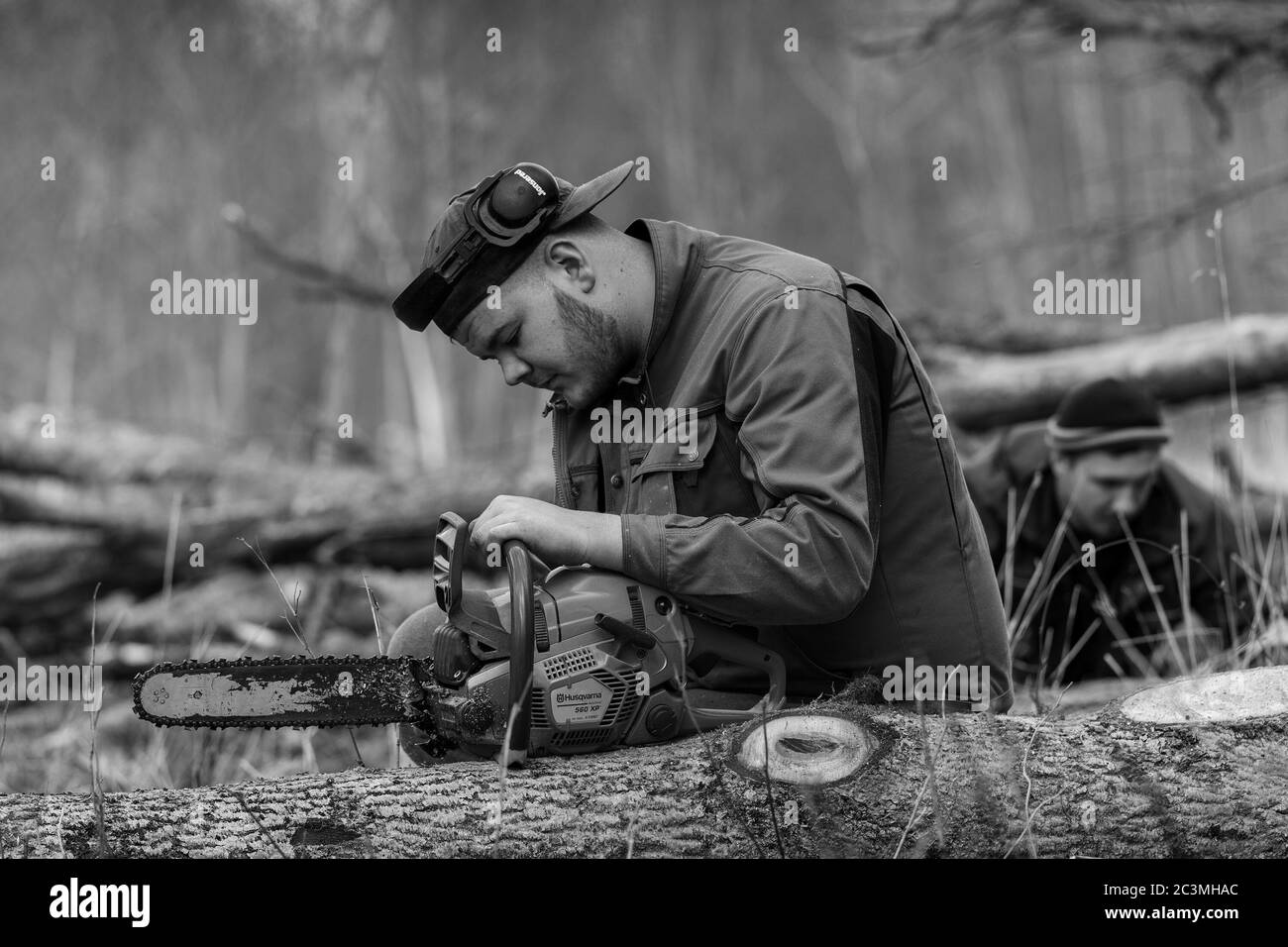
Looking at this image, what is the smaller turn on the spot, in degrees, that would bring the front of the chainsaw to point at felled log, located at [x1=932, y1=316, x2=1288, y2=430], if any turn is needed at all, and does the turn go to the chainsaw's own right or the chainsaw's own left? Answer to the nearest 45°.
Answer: approximately 135° to the chainsaw's own right

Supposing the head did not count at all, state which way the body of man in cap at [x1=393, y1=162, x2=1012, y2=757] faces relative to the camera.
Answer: to the viewer's left

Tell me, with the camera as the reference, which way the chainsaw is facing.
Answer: facing to the left of the viewer

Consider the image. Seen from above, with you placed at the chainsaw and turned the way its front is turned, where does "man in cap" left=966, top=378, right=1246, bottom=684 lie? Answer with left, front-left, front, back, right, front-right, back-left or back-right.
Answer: back-right
